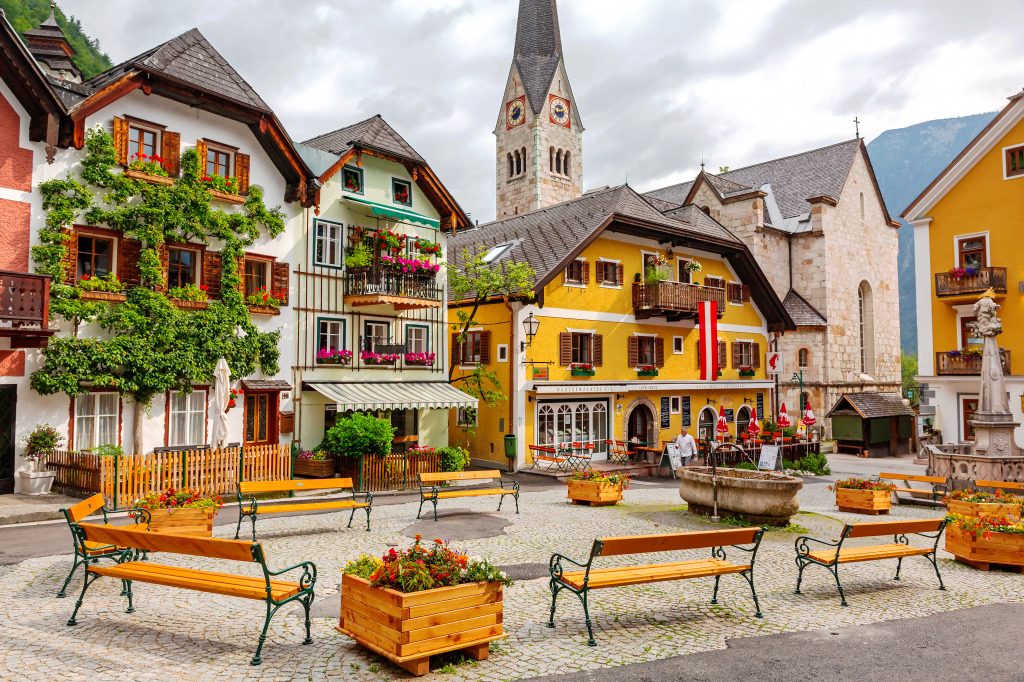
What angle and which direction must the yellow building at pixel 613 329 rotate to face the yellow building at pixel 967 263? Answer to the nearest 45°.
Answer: approximately 45° to its left

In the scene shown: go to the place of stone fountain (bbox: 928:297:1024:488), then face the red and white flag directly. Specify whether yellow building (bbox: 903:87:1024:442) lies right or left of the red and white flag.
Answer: right

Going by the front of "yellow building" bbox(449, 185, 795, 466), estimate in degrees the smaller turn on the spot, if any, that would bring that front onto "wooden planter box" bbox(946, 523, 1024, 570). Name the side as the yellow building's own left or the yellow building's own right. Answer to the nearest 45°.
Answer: approximately 45° to the yellow building's own right

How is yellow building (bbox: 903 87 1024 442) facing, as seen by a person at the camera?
facing the viewer and to the left of the viewer

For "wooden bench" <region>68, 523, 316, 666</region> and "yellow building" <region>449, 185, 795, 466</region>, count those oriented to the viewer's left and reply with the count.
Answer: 0

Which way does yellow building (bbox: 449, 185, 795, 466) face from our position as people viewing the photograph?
facing the viewer and to the right of the viewer

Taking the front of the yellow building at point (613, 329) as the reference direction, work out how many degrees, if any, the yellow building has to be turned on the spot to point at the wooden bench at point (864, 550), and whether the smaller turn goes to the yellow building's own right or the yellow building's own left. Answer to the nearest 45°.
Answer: approximately 45° to the yellow building's own right
